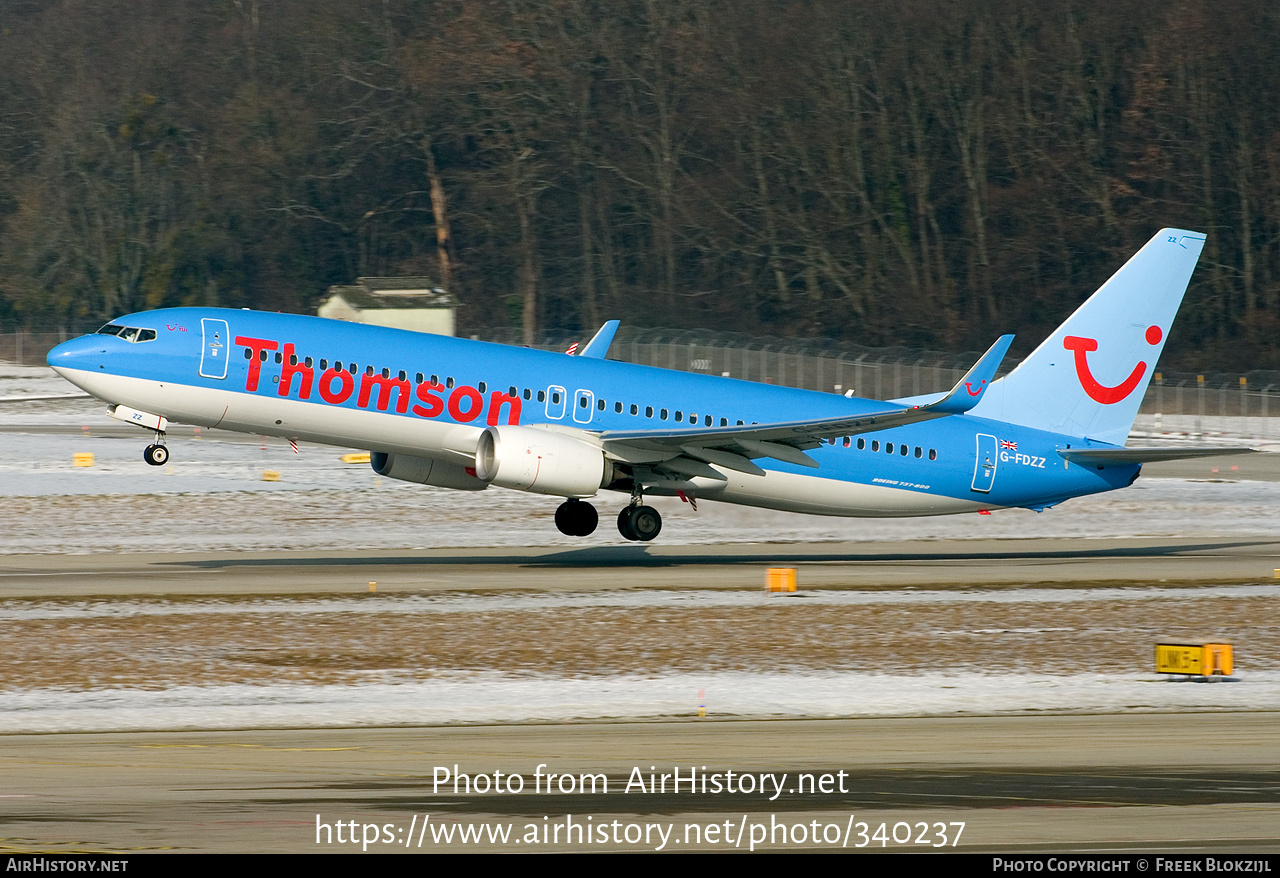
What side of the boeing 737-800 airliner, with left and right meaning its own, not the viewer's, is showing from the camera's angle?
left
